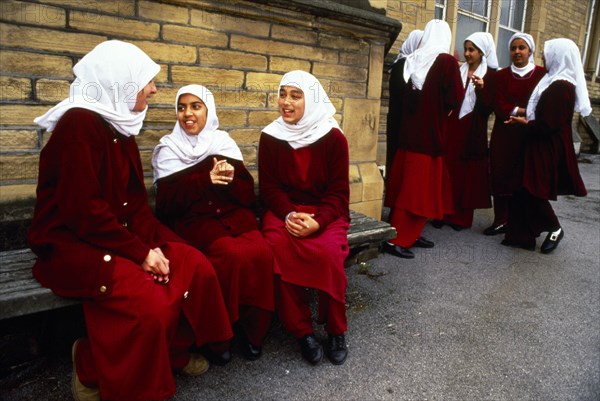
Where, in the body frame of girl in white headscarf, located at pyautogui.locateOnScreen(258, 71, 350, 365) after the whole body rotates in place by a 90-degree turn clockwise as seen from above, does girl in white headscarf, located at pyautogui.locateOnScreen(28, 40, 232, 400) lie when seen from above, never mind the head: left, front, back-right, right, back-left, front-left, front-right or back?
front-left

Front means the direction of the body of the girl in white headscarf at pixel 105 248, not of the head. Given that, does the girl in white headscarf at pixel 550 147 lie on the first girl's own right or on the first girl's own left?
on the first girl's own left

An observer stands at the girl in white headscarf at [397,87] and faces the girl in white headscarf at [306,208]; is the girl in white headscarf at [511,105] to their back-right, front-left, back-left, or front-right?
back-left

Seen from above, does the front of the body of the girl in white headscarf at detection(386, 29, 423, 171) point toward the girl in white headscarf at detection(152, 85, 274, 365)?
no

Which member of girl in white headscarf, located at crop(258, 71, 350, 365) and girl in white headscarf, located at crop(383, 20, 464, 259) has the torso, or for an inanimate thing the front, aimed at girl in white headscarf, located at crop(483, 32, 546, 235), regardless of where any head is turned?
girl in white headscarf, located at crop(383, 20, 464, 259)

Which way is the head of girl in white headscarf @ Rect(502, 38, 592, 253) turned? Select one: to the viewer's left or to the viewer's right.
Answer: to the viewer's left

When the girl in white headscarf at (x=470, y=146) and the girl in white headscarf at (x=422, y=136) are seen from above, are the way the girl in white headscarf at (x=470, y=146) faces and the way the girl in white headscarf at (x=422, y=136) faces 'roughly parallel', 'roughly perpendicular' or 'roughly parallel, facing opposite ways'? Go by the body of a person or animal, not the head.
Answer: roughly parallel, facing opposite ways

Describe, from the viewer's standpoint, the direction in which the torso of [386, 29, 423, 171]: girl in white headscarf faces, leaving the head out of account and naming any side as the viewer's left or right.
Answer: facing to the right of the viewer

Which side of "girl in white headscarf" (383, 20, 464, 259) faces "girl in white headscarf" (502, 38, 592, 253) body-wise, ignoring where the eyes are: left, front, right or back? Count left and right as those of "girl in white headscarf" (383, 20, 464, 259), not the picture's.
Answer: front

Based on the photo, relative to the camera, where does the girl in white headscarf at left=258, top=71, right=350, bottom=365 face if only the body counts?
toward the camera

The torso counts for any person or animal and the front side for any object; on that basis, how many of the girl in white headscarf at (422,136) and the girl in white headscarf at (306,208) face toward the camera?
1

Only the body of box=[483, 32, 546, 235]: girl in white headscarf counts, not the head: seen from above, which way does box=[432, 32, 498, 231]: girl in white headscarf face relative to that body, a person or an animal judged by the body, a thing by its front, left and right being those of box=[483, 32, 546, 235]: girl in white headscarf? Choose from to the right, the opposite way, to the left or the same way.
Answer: the same way

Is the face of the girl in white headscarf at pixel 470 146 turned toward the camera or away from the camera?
toward the camera

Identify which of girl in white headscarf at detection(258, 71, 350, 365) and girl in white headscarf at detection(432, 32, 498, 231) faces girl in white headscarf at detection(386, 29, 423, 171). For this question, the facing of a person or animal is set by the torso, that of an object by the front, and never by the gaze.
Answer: girl in white headscarf at detection(432, 32, 498, 231)

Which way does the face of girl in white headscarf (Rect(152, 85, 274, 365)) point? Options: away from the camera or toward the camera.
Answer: toward the camera

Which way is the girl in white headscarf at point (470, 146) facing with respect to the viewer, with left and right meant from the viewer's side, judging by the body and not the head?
facing the viewer and to the left of the viewer
